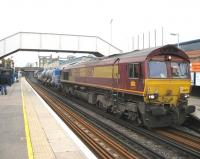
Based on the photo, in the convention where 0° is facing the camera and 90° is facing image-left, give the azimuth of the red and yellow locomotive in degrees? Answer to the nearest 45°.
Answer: approximately 315°

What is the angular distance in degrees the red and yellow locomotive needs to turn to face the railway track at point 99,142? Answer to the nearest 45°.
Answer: approximately 90° to its right
